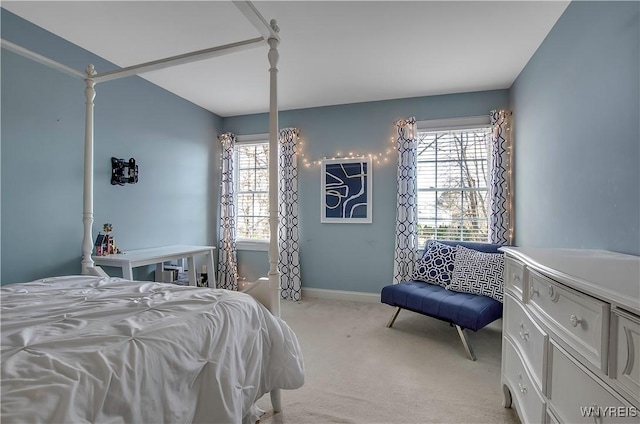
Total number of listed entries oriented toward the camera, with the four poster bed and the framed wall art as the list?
1

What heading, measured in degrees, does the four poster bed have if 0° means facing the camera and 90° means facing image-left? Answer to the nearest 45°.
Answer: approximately 225°

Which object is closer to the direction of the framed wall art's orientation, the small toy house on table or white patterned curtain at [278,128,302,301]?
the small toy house on table

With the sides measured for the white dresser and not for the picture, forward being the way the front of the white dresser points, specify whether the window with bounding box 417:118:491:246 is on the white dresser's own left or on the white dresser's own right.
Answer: on the white dresser's own right

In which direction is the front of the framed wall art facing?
toward the camera

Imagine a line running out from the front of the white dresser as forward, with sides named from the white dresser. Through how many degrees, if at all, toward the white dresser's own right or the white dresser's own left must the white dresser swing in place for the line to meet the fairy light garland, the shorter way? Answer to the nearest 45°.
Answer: approximately 90° to the white dresser's own right

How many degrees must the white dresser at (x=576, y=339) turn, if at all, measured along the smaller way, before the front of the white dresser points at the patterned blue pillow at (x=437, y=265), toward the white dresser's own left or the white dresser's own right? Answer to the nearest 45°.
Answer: approximately 90° to the white dresser's own right

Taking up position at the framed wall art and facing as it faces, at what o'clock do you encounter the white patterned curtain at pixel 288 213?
The white patterned curtain is roughly at 3 o'clock from the framed wall art.

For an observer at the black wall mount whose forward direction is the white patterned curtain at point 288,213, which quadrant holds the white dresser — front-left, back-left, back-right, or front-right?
front-right

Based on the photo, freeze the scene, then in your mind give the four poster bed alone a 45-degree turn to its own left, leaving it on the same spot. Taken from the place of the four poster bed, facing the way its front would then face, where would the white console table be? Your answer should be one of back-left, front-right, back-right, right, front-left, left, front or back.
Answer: front

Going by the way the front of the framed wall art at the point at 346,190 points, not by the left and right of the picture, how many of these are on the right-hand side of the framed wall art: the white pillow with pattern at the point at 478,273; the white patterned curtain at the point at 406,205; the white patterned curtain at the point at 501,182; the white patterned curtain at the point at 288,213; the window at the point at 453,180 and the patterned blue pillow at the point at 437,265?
1

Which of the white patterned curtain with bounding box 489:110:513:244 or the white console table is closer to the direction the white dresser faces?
the white console table
